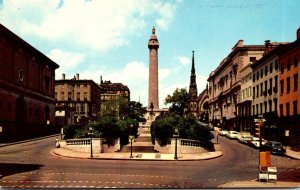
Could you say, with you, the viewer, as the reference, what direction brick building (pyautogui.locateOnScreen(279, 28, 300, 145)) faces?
facing the viewer and to the left of the viewer

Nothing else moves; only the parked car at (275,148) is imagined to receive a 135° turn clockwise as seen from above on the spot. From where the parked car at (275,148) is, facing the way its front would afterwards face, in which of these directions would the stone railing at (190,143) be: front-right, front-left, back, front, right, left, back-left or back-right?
back

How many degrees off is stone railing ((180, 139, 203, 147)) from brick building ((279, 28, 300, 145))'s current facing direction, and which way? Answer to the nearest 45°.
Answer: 0° — it already faces it

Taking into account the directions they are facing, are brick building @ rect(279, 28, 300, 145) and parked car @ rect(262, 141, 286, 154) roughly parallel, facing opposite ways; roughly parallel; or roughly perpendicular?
roughly perpendicular

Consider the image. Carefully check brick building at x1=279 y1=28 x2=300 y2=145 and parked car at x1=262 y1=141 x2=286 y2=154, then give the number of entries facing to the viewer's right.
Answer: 0

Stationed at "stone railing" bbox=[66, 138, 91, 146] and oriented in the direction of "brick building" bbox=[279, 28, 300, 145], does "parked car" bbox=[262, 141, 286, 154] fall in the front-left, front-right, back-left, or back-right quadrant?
front-right

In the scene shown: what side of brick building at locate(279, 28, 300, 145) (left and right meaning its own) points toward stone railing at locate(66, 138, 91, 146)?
front

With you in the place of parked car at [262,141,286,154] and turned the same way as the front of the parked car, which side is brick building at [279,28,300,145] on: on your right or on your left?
on your right
